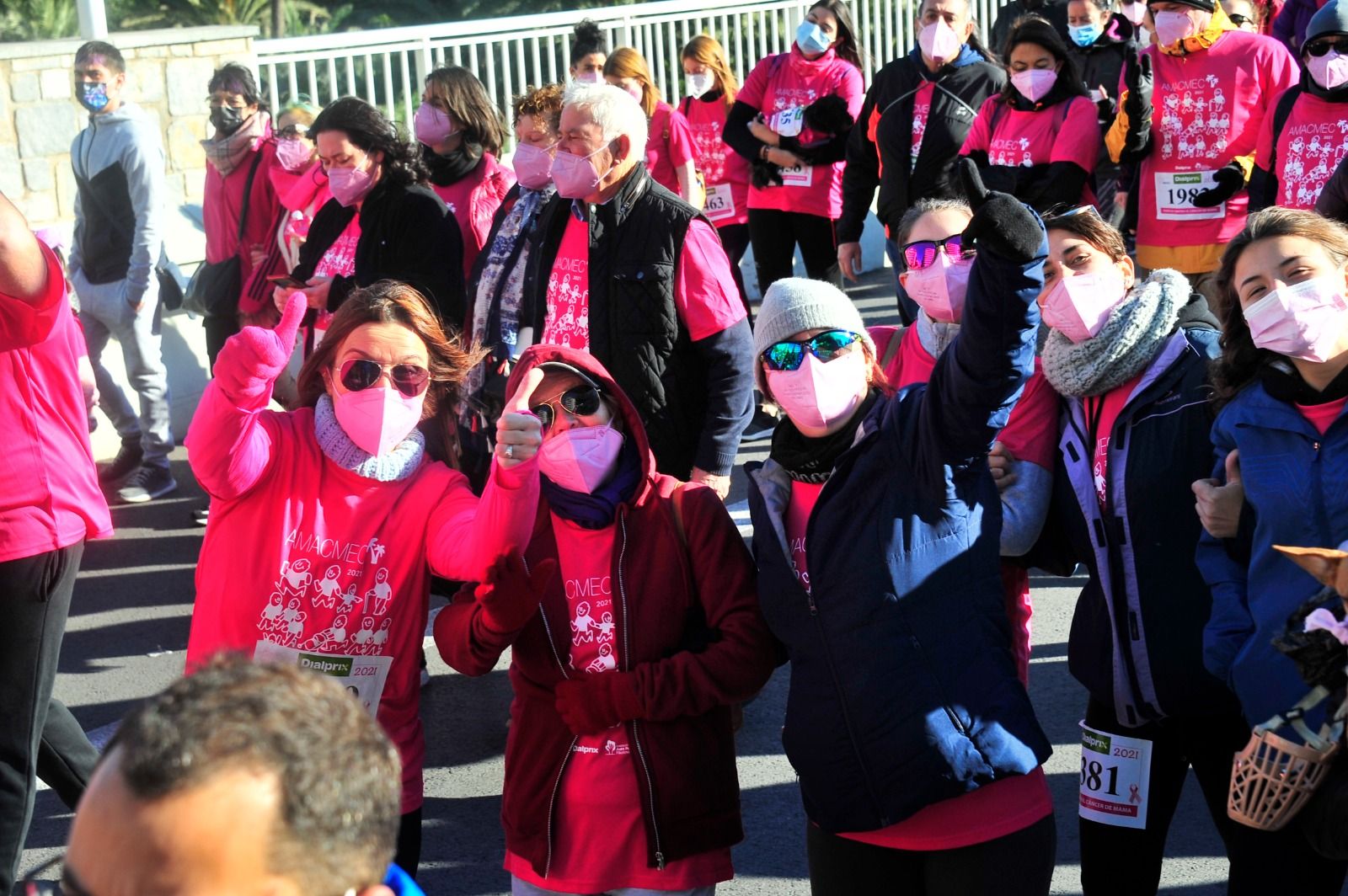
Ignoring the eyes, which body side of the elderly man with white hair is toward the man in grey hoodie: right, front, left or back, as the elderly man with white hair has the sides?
right

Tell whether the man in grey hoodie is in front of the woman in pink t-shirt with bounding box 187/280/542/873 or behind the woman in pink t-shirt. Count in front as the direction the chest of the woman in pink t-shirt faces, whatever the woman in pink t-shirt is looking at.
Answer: behind

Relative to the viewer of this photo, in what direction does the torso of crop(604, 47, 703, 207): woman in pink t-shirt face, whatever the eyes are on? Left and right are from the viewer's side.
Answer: facing the viewer and to the left of the viewer

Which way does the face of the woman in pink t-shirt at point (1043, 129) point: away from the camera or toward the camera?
toward the camera

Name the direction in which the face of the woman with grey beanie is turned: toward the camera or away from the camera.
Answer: toward the camera

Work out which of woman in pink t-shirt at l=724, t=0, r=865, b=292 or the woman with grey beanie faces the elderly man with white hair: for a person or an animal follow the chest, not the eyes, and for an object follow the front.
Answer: the woman in pink t-shirt

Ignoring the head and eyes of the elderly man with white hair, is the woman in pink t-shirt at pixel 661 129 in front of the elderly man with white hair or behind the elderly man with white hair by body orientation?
behind

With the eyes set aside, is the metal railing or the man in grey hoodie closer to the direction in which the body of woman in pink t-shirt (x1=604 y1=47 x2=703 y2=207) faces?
the man in grey hoodie

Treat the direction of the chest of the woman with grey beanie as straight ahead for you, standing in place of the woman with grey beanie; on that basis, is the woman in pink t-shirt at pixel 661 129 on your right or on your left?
on your right

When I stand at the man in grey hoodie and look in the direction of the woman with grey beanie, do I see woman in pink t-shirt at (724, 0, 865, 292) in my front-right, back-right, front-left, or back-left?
front-left

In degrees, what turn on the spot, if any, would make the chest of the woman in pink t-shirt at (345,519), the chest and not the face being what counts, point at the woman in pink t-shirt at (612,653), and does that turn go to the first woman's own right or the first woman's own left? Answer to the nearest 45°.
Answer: approximately 45° to the first woman's own left

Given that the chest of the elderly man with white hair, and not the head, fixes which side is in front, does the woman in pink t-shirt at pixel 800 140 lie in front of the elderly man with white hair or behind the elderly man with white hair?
behind

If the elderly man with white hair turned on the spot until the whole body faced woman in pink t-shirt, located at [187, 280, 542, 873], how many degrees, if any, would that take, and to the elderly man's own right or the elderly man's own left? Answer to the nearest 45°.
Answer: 0° — they already face them

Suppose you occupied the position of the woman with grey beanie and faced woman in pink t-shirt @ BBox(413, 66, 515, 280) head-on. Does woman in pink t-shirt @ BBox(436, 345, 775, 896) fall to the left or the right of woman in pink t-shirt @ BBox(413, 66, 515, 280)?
left

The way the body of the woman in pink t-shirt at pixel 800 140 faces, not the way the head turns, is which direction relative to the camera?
toward the camera

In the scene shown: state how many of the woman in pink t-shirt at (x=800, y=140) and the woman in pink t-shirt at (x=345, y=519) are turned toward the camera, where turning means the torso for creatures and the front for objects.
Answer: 2
